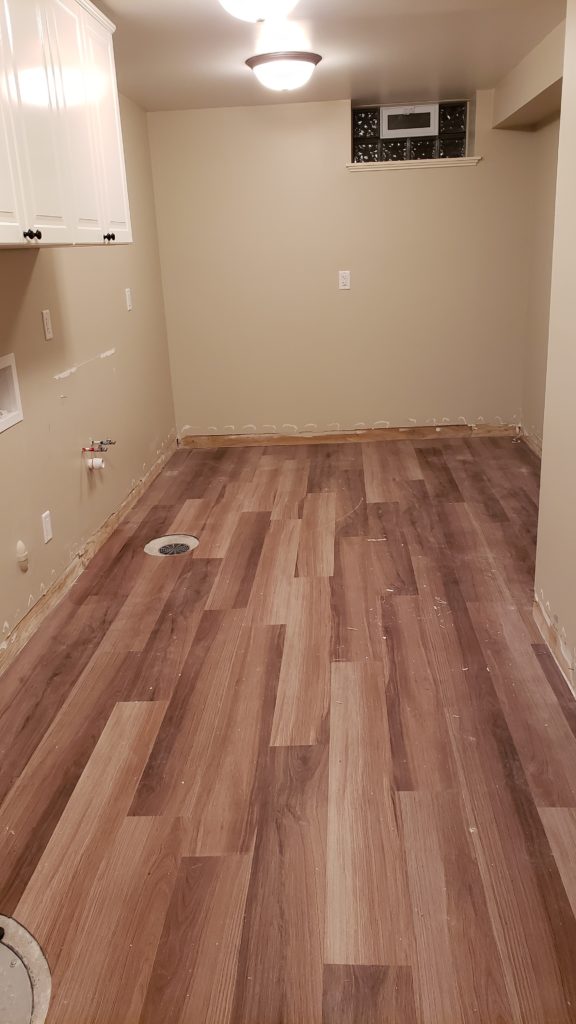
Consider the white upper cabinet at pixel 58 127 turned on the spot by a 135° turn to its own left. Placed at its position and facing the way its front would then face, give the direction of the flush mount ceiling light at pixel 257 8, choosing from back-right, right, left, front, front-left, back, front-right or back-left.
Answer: right

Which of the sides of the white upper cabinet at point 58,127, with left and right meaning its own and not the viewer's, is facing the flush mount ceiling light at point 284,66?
left

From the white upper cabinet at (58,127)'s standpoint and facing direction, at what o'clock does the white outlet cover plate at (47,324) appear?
The white outlet cover plate is roughly at 7 o'clock from the white upper cabinet.

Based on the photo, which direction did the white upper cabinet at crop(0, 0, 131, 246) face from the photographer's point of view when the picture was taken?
facing the viewer and to the right of the viewer
